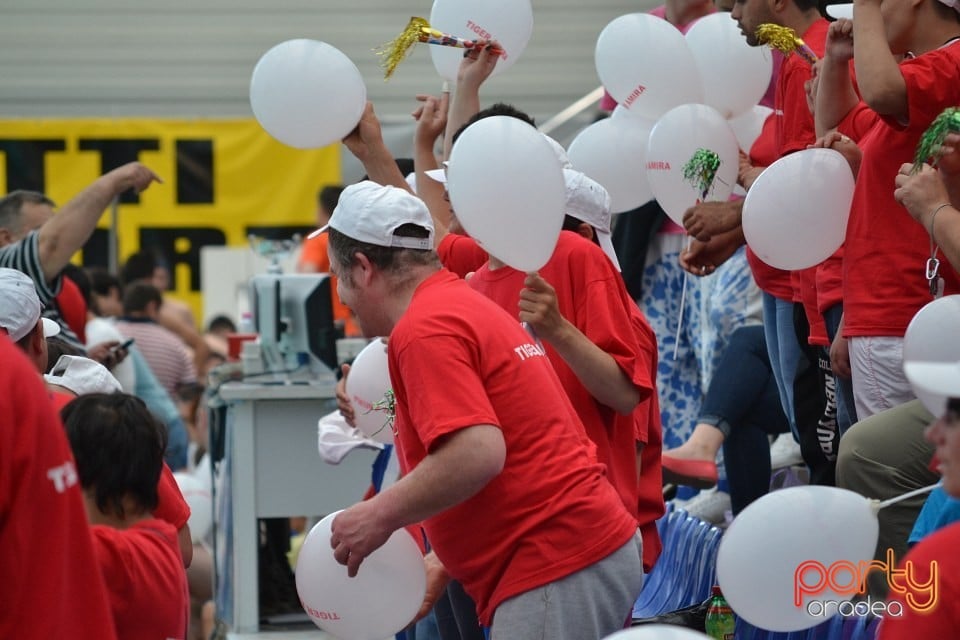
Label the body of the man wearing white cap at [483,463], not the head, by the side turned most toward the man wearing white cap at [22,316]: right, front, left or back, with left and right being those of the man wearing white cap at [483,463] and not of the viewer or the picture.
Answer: front

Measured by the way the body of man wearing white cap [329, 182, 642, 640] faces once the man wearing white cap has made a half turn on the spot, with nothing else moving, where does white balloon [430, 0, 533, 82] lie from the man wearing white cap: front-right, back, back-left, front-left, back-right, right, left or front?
back-left

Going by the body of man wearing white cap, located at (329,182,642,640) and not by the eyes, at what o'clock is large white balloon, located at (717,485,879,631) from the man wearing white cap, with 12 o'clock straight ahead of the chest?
The large white balloon is roughly at 5 o'clock from the man wearing white cap.

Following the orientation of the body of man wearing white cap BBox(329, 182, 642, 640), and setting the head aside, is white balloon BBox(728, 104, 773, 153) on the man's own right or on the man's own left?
on the man's own right

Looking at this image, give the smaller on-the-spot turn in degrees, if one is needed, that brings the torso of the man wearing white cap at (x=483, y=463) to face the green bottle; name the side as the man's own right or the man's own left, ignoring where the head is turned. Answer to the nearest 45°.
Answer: approximately 90° to the man's own right

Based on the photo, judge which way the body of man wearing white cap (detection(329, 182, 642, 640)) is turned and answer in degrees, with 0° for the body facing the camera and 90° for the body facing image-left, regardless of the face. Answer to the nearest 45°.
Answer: approximately 135°

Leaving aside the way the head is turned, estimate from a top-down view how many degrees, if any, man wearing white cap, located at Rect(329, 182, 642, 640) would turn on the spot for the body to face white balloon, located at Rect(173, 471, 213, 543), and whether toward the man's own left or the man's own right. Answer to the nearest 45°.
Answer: approximately 45° to the man's own right

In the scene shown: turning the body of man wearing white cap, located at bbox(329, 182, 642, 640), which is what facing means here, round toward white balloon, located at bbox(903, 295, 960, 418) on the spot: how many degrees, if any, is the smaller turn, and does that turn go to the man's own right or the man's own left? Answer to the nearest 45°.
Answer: approximately 135° to the man's own right

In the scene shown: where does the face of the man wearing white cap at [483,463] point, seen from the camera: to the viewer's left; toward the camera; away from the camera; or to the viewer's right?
to the viewer's left

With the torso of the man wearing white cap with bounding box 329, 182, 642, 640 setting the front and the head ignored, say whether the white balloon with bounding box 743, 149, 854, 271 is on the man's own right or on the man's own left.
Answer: on the man's own right

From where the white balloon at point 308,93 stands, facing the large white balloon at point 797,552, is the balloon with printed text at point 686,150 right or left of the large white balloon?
left

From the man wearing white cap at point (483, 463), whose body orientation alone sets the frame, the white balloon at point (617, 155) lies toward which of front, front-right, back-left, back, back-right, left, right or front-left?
front-right
